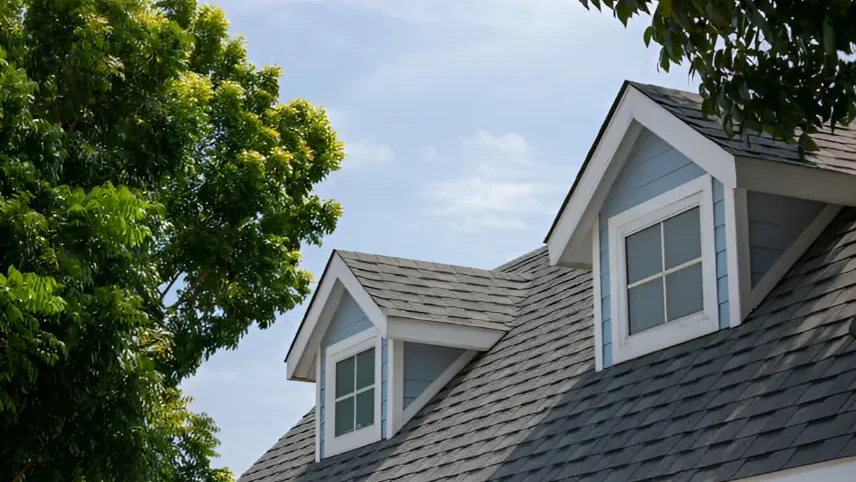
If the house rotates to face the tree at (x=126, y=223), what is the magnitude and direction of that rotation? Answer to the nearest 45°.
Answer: approximately 90° to its right

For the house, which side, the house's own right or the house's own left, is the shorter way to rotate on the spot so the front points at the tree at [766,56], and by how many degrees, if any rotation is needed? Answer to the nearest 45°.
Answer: approximately 45° to the house's own left

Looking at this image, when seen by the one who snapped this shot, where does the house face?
facing the viewer and to the left of the viewer
